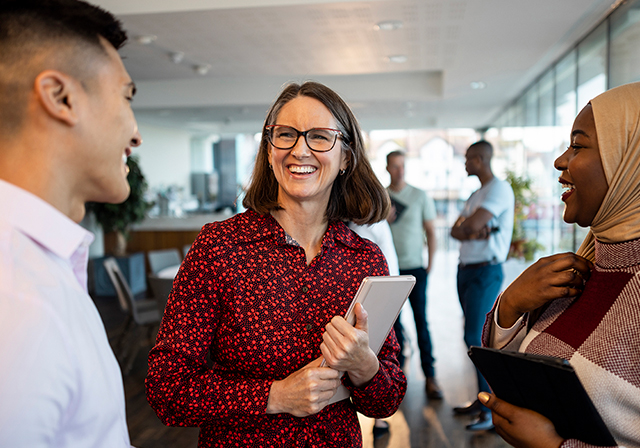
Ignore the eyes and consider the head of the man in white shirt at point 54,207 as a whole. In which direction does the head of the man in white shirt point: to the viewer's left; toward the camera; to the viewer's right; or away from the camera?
to the viewer's right

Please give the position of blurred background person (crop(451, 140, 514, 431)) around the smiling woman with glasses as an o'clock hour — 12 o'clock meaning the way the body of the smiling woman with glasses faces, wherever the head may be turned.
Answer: The blurred background person is roughly at 7 o'clock from the smiling woman with glasses.

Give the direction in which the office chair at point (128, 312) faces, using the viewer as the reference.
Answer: facing to the right of the viewer

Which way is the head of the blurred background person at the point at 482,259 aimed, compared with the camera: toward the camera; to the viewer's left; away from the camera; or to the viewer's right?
to the viewer's left

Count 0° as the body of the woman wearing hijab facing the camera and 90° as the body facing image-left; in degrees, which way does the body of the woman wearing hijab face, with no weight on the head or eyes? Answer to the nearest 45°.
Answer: approximately 90°

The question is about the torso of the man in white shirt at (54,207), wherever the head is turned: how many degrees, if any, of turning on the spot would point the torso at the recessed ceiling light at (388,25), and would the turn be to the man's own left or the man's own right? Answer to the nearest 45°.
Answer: approximately 45° to the man's own left

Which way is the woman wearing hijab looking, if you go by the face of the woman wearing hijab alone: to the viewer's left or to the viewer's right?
to the viewer's left

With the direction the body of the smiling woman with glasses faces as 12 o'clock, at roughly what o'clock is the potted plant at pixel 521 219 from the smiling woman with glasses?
The potted plant is roughly at 7 o'clock from the smiling woman with glasses.

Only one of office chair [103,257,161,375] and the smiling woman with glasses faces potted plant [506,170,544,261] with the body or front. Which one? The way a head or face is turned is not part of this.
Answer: the office chair

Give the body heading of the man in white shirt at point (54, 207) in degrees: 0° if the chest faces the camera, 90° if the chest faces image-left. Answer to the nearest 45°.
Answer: approximately 270°
